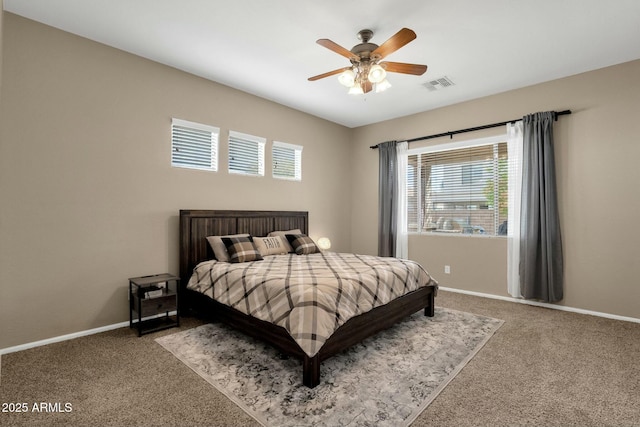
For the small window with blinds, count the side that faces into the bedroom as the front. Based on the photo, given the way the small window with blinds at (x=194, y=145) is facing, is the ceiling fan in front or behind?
in front

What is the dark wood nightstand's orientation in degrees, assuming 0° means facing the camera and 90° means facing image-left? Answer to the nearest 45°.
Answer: approximately 315°

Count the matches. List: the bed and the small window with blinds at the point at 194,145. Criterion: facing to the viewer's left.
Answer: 0

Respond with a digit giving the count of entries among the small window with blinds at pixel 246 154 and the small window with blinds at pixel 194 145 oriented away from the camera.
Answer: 0

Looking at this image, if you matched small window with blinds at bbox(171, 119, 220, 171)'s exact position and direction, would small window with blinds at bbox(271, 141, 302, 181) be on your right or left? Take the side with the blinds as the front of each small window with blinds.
on your left

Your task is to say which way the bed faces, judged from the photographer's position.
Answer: facing the viewer and to the right of the viewer

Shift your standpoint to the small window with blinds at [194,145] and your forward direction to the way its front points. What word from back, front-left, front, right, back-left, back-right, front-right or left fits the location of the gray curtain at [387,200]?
front-left

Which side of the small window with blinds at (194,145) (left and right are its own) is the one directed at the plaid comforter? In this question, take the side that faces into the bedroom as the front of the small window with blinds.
front

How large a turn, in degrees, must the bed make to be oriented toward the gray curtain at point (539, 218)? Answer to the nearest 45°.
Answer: approximately 45° to its left

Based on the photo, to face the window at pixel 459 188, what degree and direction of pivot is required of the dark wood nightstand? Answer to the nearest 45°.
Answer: approximately 45° to its left

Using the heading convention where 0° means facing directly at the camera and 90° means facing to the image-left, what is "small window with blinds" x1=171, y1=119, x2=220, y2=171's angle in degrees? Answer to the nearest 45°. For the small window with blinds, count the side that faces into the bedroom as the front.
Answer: approximately 315°

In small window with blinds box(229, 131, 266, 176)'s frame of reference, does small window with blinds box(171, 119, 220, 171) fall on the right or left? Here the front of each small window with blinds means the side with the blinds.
on its right
